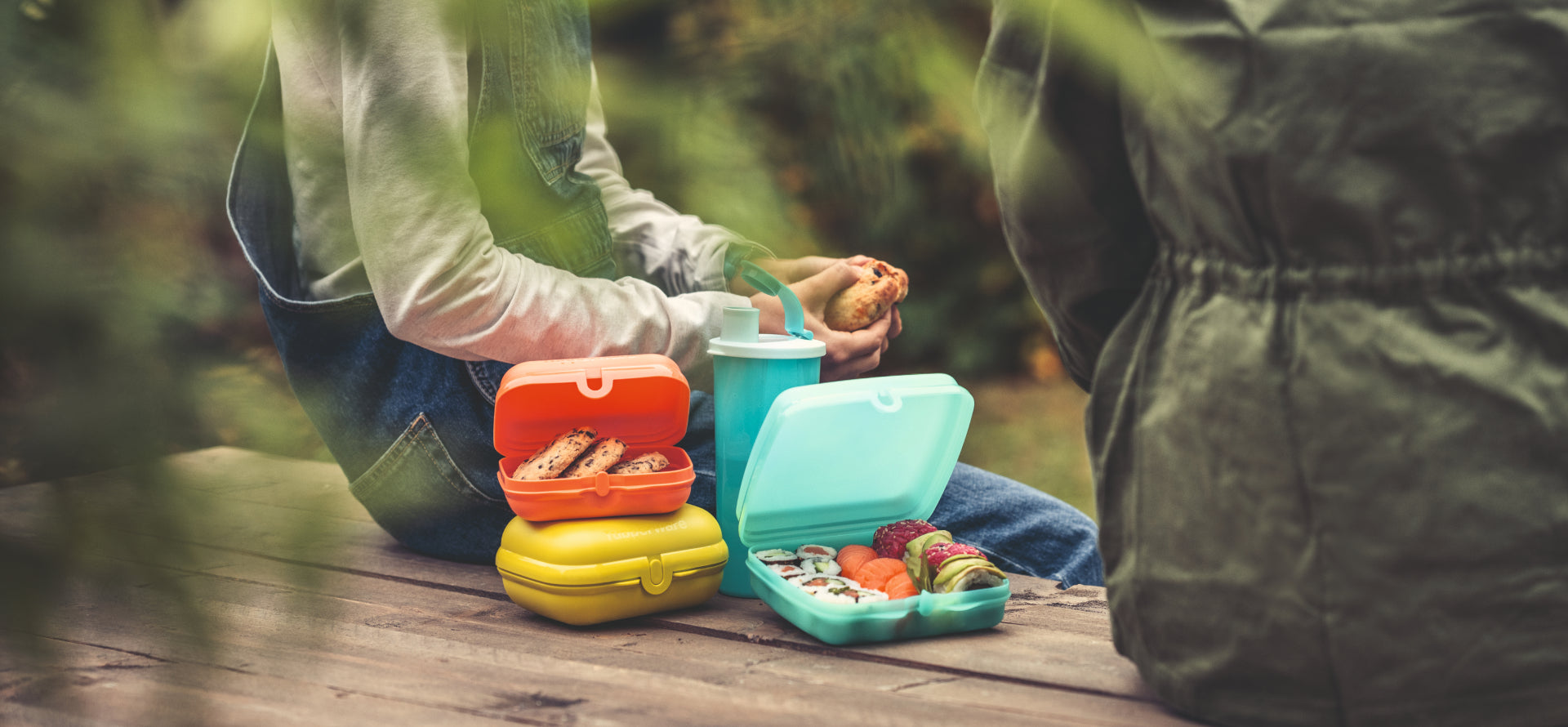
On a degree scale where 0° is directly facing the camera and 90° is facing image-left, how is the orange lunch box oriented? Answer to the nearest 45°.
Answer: approximately 0°
